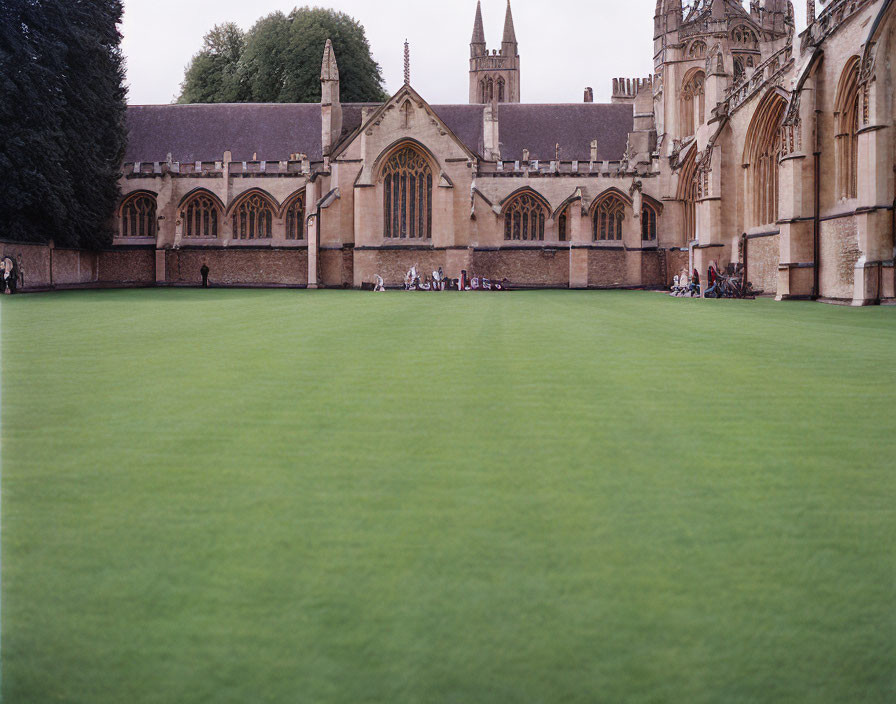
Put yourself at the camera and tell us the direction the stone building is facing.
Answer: facing the viewer

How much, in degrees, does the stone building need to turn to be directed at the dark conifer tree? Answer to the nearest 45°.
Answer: approximately 45° to its right
